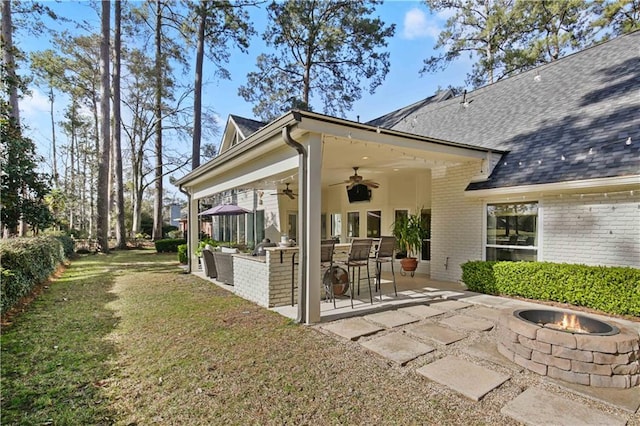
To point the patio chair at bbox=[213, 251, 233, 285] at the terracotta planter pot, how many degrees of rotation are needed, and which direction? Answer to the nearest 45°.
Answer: approximately 45° to its right

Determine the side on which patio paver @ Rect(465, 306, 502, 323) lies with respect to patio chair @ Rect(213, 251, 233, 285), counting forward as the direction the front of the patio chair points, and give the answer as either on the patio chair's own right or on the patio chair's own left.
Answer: on the patio chair's own right

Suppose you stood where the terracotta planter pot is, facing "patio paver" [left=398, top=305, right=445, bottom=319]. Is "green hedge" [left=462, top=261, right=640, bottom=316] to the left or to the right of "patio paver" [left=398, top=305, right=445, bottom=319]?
left

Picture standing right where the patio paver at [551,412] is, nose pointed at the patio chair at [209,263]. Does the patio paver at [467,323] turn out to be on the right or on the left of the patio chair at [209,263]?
right

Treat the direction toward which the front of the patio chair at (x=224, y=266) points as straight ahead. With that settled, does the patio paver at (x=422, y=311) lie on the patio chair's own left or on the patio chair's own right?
on the patio chair's own right

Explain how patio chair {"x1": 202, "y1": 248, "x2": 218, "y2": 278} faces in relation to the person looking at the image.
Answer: facing away from the viewer and to the right of the viewer

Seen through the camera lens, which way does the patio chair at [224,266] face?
facing away from the viewer and to the right of the viewer

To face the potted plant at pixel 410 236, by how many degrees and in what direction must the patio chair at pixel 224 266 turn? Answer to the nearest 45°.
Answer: approximately 45° to its right
